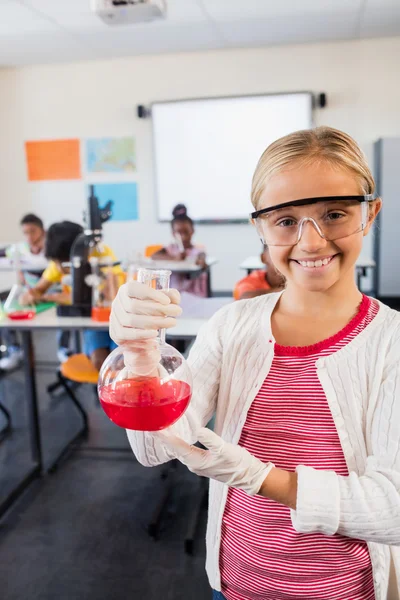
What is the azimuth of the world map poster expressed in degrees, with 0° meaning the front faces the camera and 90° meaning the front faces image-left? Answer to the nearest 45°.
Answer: approximately 0°

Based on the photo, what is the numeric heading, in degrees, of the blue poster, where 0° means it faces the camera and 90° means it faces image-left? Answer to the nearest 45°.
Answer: approximately 0°

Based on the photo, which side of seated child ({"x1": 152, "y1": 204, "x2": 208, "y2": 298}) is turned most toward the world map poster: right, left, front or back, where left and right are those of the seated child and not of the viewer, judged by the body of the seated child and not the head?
back

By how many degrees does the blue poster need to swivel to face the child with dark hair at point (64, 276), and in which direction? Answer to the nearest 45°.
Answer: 0° — it already faces them

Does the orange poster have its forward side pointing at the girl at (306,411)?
yes
